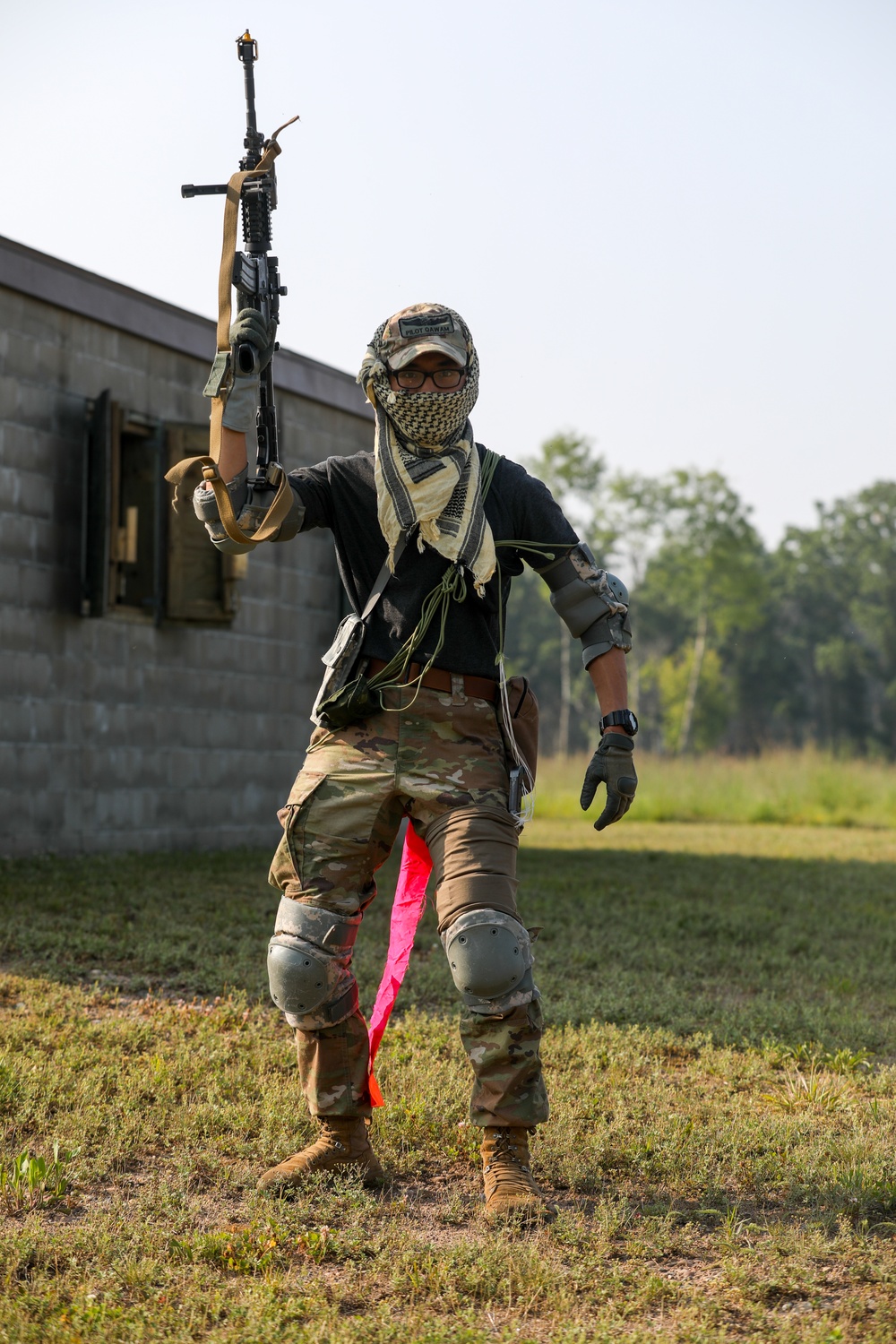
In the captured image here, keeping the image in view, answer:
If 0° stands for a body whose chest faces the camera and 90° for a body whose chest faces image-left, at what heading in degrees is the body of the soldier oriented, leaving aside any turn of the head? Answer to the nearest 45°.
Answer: approximately 0°

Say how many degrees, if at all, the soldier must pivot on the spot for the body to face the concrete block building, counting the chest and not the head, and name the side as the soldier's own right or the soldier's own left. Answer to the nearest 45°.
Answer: approximately 180°
